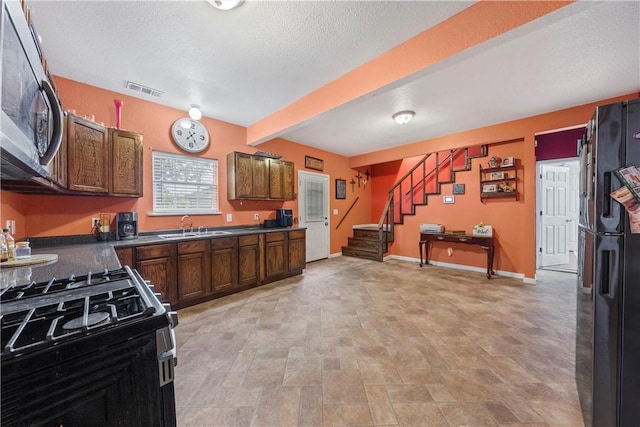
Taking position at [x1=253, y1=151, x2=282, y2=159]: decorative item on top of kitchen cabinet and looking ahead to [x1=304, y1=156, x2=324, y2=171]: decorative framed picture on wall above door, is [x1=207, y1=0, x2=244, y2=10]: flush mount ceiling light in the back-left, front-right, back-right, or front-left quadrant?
back-right

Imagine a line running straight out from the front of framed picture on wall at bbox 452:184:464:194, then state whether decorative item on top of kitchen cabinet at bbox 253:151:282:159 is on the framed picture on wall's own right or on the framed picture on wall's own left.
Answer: on the framed picture on wall's own right

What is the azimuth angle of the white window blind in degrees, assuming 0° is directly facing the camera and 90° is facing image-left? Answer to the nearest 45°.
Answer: approximately 315°

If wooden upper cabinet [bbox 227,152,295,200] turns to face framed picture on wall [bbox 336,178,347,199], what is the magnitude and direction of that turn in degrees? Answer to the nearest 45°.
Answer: approximately 90° to its left

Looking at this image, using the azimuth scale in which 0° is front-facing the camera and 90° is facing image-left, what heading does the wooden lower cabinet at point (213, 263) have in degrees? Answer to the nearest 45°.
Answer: approximately 315°

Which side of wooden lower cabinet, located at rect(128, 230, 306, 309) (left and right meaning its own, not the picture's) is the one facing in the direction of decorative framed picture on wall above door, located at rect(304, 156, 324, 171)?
left

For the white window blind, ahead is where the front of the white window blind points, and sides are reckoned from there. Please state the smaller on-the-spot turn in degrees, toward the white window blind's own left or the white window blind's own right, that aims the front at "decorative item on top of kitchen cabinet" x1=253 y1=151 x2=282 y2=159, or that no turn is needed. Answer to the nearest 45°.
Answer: approximately 45° to the white window blind's own left

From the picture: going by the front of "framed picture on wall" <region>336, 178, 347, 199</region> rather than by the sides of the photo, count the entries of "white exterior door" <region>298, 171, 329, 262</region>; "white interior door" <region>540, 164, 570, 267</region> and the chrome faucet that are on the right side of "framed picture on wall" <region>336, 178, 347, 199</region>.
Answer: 2

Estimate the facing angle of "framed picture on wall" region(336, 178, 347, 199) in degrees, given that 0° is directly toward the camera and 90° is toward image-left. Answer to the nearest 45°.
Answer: approximately 315°

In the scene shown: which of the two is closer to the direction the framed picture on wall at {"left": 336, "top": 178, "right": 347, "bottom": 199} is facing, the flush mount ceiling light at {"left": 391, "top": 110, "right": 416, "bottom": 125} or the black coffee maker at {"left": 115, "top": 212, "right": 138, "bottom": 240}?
the flush mount ceiling light

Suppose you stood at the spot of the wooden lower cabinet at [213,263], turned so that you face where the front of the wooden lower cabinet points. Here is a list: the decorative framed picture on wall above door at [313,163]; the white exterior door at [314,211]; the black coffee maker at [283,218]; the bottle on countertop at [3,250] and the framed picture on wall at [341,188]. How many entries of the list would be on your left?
4
